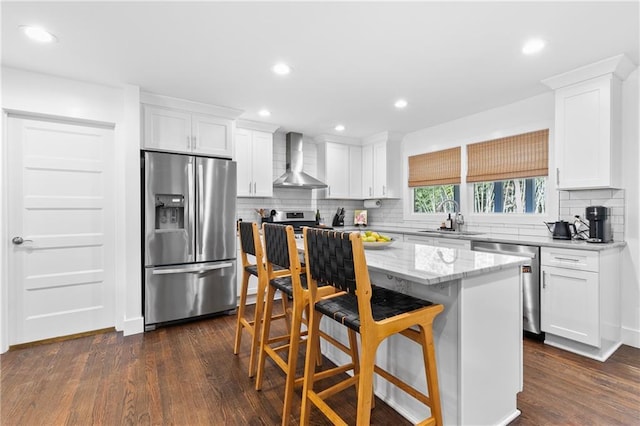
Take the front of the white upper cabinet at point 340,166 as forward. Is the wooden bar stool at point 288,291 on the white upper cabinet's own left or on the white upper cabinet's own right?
on the white upper cabinet's own right

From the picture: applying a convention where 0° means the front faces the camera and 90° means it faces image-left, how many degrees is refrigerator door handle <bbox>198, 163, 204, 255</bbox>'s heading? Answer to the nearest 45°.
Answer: approximately 0°

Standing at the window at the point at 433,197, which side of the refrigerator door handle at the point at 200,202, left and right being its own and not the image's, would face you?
left

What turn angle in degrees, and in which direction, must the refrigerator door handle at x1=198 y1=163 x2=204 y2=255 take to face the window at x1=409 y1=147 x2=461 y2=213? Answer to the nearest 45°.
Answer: approximately 90° to its left
